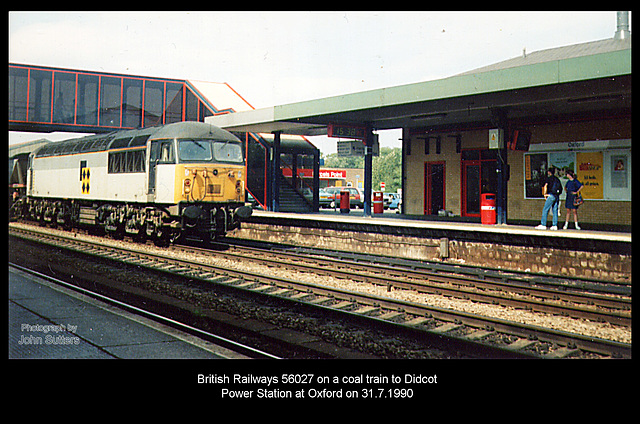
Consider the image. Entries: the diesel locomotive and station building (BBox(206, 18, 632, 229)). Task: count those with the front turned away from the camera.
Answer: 0

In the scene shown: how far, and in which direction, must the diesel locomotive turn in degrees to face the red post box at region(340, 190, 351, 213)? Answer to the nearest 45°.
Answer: approximately 90° to its left

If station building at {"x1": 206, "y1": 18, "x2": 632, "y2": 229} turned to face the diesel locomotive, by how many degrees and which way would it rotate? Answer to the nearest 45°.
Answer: approximately 45° to its right

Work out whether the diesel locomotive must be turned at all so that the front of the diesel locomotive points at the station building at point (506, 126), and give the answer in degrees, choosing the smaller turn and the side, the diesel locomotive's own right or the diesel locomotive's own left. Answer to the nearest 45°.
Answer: approximately 45° to the diesel locomotive's own left

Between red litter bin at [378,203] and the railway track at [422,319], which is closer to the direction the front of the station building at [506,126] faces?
the railway track

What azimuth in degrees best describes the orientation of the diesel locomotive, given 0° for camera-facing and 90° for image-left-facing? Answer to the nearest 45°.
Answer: approximately 315°

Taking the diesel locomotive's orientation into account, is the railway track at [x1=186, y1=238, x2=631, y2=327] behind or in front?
in front

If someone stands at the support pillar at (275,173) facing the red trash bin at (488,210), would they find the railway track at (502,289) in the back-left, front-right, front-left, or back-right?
front-right

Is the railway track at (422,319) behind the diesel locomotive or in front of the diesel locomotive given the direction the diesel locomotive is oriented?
in front

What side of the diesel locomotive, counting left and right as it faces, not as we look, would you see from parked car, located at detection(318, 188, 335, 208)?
left

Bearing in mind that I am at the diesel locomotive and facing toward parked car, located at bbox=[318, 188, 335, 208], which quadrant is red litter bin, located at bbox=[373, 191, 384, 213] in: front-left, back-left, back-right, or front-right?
front-right

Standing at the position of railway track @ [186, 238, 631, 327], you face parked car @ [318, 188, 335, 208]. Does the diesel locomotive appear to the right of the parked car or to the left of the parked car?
left
